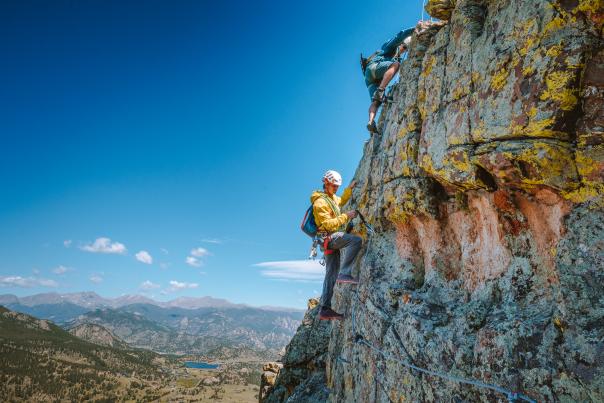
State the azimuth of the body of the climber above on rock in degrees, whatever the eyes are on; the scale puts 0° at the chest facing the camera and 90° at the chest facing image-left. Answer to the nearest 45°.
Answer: approximately 270°
